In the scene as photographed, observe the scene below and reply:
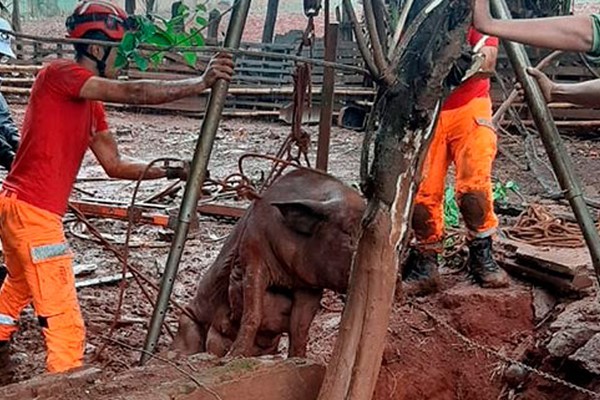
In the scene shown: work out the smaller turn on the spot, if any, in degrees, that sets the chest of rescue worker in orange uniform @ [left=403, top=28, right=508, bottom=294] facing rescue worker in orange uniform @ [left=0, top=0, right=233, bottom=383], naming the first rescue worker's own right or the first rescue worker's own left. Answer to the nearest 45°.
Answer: approximately 45° to the first rescue worker's own right

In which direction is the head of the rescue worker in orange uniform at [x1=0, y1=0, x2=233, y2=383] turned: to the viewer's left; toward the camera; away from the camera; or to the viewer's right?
to the viewer's right

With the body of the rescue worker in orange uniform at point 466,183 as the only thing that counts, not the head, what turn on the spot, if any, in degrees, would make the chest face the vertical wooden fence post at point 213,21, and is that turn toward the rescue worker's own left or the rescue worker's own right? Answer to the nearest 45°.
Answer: approximately 90° to the rescue worker's own right

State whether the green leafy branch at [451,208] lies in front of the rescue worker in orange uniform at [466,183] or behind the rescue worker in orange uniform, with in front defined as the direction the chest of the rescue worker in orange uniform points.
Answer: behind

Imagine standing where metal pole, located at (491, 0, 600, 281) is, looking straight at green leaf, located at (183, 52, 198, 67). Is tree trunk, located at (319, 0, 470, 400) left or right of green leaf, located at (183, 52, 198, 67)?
left

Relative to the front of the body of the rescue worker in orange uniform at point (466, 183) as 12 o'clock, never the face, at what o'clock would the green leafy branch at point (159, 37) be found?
The green leafy branch is roughly at 1 o'clock from the rescue worker in orange uniform.

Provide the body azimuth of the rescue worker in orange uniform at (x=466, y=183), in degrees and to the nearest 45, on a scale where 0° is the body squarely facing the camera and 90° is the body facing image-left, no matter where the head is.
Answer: approximately 0°

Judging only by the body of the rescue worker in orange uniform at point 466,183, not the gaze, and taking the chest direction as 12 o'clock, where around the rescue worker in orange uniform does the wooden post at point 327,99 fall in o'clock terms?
The wooden post is roughly at 4 o'clock from the rescue worker in orange uniform.

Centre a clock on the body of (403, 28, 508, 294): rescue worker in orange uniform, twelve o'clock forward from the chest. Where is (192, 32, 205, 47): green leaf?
The green leaf is roughly at 1 o'clock from the rescue worker in orange uniform.

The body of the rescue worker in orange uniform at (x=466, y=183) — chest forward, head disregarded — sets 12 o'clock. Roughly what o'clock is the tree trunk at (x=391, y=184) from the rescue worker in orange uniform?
The tree trunk is roughly at 12 o'clock from the rescue worker in orange uniform.
